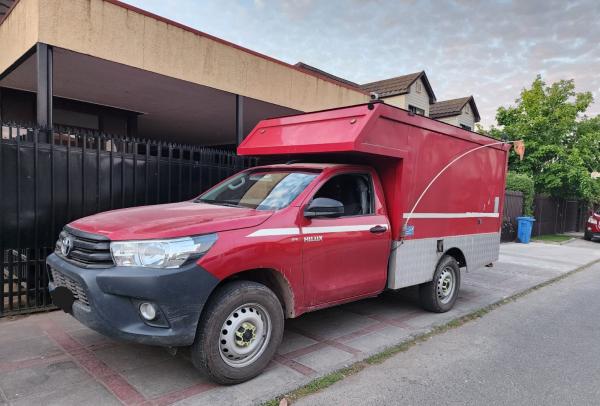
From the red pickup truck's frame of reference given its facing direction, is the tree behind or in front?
behind

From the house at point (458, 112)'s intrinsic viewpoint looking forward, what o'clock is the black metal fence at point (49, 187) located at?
The black metal fence is roughly at 2 o'clock from the house.

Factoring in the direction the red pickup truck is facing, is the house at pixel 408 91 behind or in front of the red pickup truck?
behind

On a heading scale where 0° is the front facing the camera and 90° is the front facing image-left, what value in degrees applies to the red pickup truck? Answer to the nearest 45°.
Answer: approximately 45°
